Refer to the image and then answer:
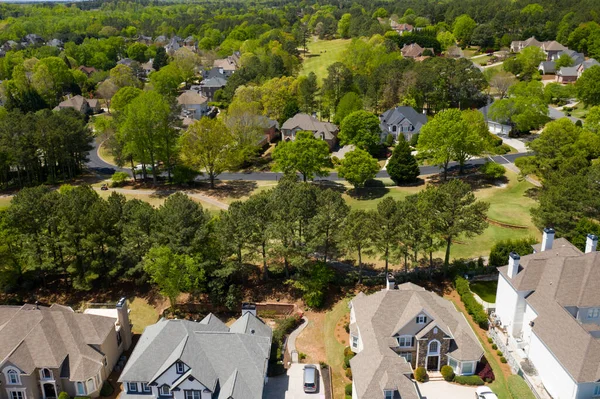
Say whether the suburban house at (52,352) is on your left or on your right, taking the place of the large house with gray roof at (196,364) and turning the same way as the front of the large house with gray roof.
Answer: on your right

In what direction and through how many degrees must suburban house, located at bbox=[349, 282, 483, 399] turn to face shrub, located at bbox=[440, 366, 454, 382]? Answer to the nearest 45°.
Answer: approximately 90° to its left

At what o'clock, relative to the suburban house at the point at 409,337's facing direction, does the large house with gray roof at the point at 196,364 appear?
The large house with gray roof is roughly at 2 o'clock from the suburban house.

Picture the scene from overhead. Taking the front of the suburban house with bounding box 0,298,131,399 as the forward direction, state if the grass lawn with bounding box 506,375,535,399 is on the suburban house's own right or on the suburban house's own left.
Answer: on the suburban house's own left

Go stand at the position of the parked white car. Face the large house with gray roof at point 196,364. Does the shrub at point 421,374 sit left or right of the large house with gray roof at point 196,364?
right

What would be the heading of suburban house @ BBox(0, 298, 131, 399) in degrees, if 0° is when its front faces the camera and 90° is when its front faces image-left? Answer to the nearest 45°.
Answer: approximately 0°

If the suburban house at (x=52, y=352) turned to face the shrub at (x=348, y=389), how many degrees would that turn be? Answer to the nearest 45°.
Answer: approximately 45° to its left

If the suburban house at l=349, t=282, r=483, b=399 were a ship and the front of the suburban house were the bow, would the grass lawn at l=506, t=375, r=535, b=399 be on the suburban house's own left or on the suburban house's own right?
on the suburban house's own left

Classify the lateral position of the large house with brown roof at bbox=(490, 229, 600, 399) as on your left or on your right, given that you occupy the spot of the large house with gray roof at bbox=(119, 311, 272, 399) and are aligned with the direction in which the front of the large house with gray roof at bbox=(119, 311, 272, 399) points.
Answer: on your left

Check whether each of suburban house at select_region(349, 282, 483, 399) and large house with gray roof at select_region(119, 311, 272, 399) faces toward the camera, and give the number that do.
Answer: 2

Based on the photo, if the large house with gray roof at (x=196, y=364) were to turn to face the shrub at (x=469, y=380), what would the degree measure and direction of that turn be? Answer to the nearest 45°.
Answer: approximately 90° to its left
